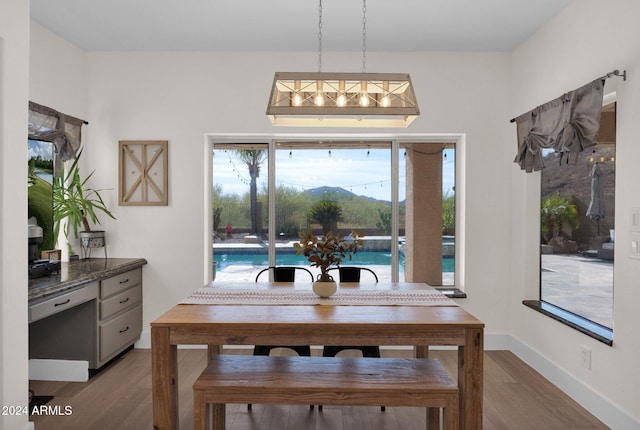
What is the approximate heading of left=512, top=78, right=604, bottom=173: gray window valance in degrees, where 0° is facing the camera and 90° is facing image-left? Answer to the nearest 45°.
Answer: approximately 45°

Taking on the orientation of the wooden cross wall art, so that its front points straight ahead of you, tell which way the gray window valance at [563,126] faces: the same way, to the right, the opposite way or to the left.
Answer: to the right

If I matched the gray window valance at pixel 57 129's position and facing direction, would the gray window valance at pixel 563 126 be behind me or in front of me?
in front

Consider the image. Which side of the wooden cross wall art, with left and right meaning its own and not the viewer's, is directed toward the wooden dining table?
front

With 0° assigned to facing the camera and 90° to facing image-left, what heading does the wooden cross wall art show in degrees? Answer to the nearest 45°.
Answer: approximately 0°

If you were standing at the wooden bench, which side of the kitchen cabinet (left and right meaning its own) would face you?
front

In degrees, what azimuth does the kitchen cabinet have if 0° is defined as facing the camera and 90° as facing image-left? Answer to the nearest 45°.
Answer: approximately 315°

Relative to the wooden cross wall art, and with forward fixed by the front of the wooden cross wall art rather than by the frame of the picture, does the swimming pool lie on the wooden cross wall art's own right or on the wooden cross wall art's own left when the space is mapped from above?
on the wooden cross wall art's own left

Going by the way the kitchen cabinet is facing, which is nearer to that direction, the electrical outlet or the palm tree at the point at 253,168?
the electrical outlet
